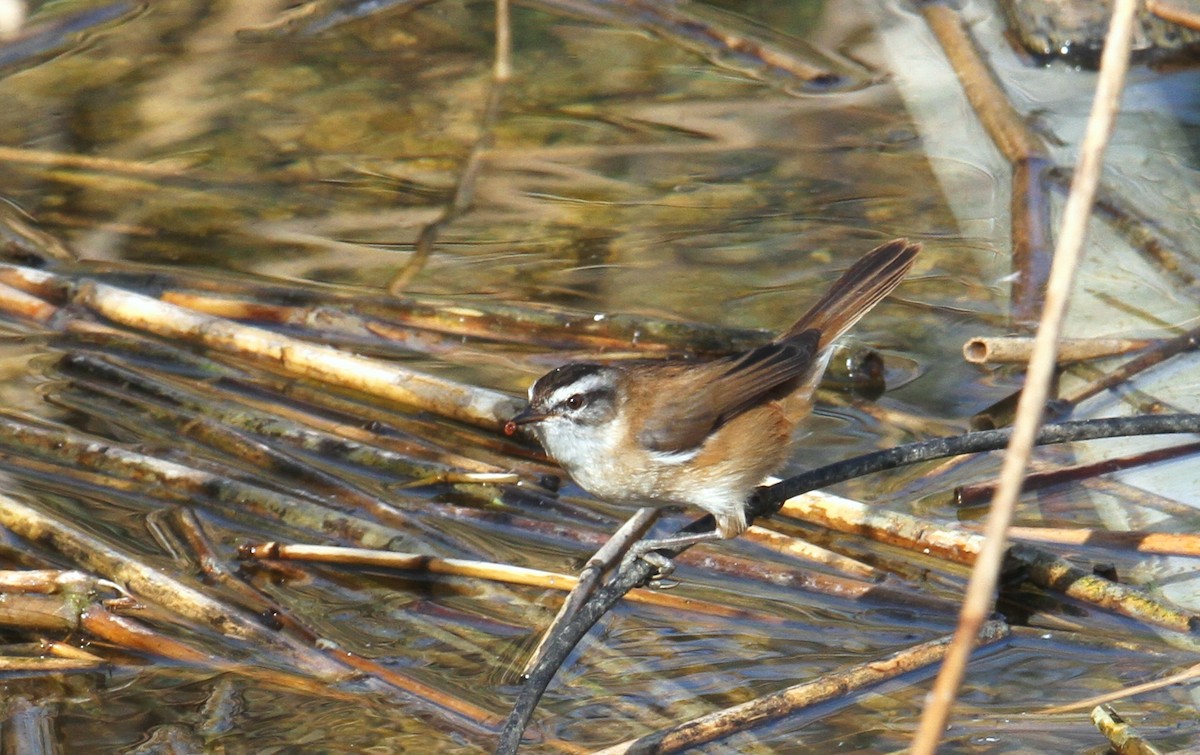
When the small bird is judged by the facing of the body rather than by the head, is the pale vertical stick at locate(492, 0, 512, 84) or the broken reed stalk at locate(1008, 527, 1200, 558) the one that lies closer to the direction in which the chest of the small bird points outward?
the pale vertical stick

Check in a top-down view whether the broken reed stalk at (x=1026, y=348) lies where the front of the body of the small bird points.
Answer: no

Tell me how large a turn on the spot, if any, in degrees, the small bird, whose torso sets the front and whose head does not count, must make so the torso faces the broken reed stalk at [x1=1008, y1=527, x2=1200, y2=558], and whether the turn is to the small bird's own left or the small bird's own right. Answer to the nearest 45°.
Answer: approximately 180°

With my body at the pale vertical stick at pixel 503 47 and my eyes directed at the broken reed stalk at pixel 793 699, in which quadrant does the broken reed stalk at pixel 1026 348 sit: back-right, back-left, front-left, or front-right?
front-left

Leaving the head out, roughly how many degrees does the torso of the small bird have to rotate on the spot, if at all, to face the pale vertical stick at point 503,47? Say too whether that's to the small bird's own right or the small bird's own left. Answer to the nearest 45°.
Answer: approximately 90° to the small bird's own right

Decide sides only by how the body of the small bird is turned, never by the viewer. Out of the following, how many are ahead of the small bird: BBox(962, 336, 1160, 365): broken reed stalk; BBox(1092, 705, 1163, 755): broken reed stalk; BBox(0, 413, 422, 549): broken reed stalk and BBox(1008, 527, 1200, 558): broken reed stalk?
1

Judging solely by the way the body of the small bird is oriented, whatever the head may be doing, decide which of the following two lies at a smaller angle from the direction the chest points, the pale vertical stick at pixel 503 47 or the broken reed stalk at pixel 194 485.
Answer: the broken reed stalk

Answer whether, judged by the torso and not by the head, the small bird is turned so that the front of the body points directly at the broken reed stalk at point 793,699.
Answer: no

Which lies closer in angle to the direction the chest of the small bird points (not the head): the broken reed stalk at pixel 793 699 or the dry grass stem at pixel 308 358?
the dry grass stem

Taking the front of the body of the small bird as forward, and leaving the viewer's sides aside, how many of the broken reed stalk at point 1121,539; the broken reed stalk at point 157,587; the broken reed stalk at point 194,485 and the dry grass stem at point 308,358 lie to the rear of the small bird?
1

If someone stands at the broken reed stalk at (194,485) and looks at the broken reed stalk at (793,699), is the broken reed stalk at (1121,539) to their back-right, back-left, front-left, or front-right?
front-left

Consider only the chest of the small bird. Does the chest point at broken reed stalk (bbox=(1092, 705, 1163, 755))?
no

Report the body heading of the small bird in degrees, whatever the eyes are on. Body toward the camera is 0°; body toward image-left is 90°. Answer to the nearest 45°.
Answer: approximately 90°

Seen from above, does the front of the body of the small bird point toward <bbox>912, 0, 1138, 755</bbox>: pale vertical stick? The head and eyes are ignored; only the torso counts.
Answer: no

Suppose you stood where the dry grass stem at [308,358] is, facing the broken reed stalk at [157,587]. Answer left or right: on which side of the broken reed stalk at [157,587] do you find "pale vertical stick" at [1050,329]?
left

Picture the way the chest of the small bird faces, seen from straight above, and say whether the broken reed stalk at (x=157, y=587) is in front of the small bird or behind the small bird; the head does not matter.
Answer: in front
